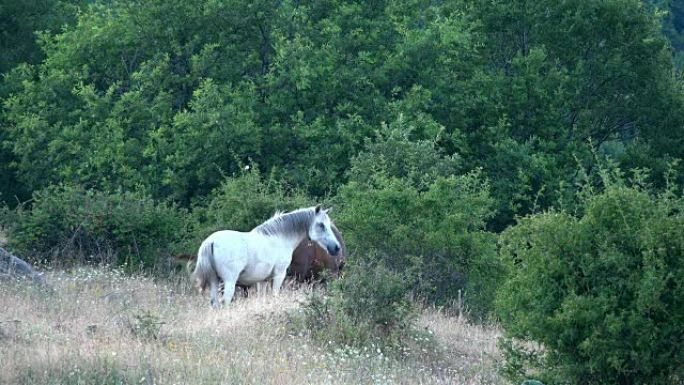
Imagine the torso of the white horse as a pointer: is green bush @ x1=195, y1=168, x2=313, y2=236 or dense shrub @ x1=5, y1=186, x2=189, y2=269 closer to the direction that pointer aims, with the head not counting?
the green bush

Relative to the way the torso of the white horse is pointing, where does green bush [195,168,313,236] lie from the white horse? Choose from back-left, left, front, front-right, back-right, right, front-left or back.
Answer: front-left

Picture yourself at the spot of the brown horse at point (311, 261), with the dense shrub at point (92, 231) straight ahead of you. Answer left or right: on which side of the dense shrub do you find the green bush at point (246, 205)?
right

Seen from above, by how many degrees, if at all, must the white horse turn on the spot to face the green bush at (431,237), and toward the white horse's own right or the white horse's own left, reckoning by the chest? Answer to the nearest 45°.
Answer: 0° — it already faces it

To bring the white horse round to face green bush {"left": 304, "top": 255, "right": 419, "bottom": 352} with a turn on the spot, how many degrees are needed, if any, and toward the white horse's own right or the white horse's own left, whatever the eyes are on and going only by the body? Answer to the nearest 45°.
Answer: approximately 90° to the white horse's own right

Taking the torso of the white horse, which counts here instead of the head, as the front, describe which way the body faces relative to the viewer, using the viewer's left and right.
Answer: facing away from the viewer and to the right of the viewer

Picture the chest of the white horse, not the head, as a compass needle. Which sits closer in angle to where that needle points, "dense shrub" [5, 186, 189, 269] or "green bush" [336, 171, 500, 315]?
the green bush

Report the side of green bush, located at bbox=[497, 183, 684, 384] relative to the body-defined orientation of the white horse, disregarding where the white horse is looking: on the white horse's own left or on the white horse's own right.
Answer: on the white horse's own right

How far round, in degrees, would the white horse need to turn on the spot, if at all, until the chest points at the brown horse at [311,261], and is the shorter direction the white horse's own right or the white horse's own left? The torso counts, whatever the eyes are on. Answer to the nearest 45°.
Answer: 0° — it already faces it
